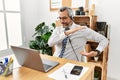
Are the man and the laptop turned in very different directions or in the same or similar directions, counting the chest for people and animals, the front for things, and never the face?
very different directions

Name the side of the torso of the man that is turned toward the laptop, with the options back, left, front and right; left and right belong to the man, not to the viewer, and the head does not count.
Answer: front

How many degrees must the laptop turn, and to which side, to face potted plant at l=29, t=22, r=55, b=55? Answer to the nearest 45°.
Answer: approximately 45° to its left

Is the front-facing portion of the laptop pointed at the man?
yes

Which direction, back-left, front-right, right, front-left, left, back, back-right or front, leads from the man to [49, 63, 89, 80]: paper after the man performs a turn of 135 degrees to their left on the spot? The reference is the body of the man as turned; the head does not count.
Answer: right

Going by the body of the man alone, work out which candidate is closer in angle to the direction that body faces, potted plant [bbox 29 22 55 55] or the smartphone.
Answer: the smartphone

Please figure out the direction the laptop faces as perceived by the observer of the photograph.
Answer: facing away from the viewer and to the right of the viewer

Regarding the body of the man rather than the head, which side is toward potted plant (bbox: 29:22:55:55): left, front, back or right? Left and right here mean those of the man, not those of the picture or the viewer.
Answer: right

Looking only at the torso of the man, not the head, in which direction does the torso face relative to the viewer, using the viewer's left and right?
facing the viewer and to the left of the viewer
